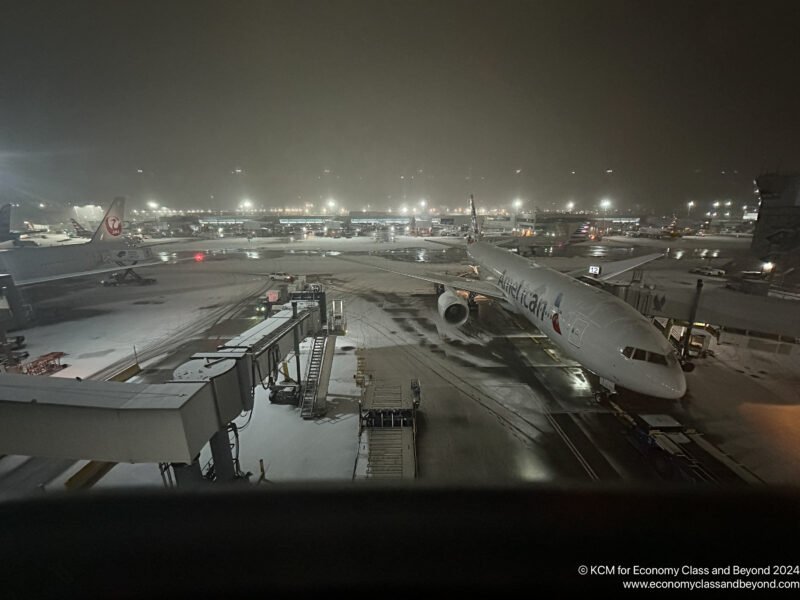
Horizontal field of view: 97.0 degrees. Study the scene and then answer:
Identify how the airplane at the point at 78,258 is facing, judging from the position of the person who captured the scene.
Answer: facing to the left of the viewer

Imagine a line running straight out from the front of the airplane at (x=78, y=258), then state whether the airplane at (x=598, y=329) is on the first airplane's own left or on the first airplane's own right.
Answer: on the first airplane's own left

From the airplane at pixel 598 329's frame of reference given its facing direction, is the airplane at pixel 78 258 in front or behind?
behind

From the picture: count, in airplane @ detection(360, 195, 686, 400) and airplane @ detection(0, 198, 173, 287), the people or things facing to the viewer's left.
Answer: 1

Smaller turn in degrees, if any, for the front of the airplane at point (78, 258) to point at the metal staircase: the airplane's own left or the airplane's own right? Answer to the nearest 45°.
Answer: approximately 90° to the airplane's own left

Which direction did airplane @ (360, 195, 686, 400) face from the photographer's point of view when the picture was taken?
facing the viewer and to the right of the viewer

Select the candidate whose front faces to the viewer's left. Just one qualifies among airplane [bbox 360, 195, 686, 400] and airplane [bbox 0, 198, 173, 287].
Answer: airplane [bbox 0, 198, 173, 287]

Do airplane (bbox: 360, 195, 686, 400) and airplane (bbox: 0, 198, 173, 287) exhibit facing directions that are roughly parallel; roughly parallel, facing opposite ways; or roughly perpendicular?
roughly perpendicular

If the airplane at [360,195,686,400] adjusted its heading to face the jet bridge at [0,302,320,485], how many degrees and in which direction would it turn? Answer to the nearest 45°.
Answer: approximately 90° to its right
